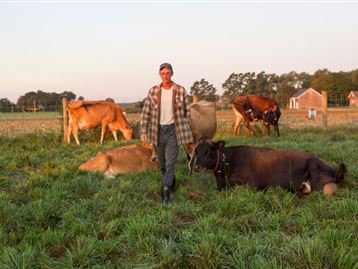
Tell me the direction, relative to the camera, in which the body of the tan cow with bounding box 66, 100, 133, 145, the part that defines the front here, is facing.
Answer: to the viewer's right

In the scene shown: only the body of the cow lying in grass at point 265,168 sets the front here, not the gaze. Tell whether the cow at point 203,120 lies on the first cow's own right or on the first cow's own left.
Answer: on the first cow's own right

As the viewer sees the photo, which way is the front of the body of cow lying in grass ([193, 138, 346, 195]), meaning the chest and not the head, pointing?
to the viewer's left

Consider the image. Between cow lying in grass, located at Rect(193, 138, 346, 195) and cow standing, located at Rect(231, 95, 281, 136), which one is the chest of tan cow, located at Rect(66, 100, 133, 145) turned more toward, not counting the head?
the cow standing

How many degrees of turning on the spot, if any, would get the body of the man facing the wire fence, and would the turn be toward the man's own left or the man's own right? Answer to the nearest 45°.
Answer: approximately 180°

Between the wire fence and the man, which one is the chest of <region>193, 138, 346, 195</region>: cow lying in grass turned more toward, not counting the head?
the man

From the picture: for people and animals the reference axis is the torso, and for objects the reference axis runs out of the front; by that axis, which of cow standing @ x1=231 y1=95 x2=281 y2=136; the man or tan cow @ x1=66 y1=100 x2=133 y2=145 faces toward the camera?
the man

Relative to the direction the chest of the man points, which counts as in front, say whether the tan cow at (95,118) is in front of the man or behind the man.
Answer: behind

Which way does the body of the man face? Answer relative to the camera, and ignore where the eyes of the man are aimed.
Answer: toward the camera

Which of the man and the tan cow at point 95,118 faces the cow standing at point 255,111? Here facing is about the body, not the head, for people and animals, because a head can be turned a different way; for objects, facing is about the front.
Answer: the tan cow

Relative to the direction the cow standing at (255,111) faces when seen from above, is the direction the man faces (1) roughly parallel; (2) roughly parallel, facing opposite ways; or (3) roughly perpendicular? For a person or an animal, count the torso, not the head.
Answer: roughly perpendicular

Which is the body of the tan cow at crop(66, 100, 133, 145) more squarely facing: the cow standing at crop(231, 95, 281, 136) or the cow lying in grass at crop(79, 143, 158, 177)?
the cow standing
